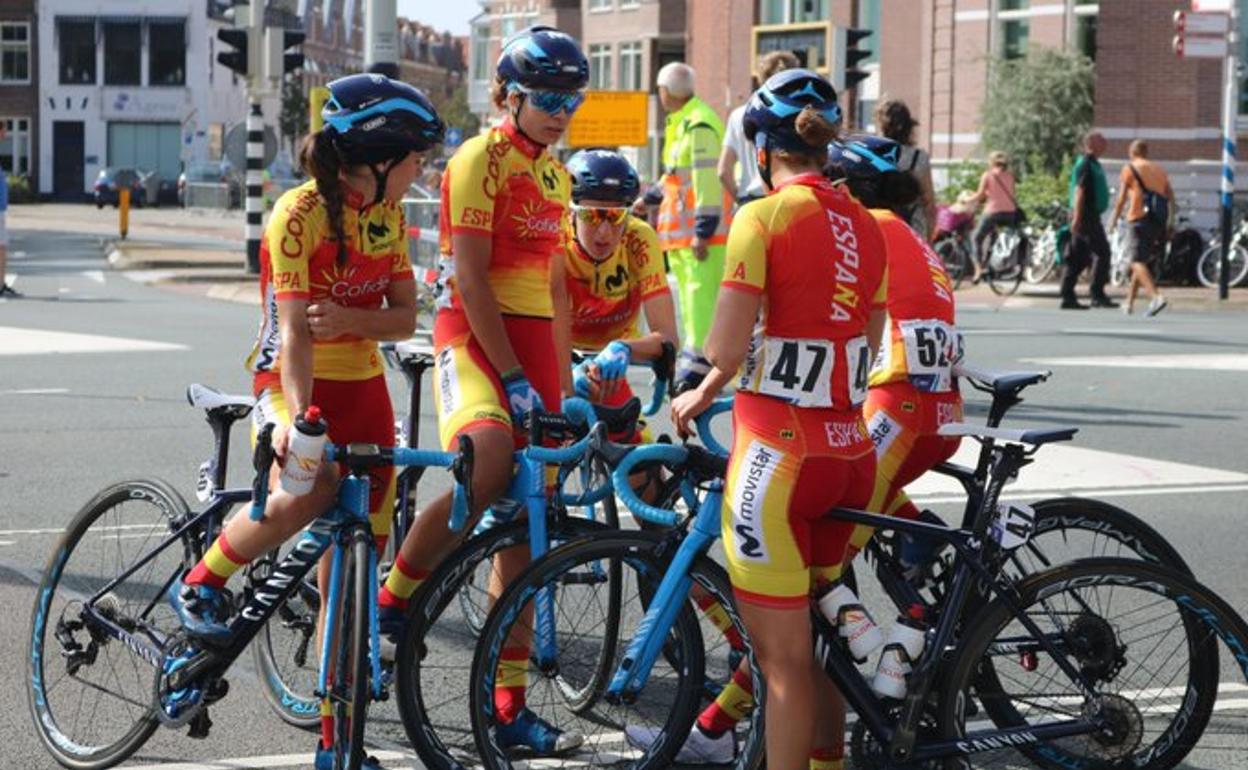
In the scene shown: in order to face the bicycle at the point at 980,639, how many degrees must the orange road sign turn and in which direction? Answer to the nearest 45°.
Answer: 0° — it already faces it

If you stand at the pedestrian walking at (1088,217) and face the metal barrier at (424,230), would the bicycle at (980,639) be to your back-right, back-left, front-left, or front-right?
front-left

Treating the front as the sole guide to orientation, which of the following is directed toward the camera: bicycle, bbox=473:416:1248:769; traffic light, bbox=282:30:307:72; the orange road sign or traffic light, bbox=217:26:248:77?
the orange road sign

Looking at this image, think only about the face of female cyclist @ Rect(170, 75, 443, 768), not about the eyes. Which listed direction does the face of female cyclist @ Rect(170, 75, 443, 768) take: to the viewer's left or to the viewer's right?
to the viewer's right

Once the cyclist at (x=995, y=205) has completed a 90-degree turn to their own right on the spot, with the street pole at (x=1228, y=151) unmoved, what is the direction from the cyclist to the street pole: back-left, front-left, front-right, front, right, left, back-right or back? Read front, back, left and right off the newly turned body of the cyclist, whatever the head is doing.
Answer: right

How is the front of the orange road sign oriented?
toward the camera

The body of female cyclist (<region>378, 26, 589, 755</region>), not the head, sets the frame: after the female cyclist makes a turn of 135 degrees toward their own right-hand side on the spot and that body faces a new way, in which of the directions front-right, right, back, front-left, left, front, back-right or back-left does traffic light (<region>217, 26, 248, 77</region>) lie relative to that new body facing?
right

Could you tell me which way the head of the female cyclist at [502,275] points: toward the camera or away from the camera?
toward the camera

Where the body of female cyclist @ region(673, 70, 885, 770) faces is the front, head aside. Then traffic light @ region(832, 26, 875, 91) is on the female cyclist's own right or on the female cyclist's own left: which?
on the female cyclist's own right
